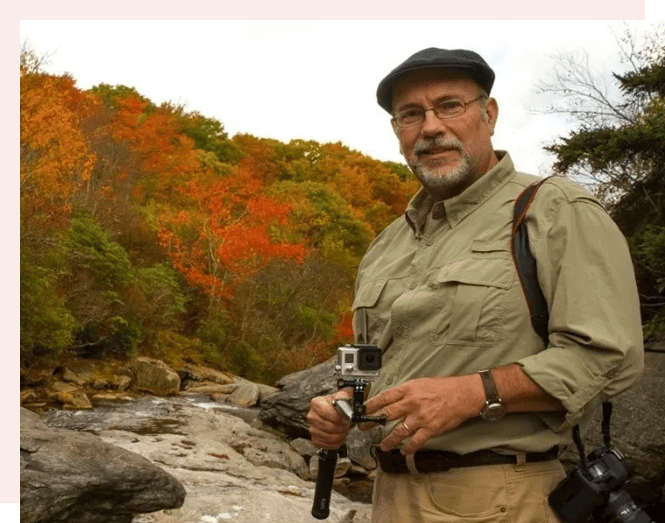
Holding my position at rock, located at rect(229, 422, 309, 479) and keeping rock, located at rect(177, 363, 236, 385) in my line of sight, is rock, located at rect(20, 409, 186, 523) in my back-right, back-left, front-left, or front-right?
back-left

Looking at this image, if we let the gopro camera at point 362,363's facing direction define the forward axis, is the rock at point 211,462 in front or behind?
behind

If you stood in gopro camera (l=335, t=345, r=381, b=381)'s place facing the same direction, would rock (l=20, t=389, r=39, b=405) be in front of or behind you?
behind

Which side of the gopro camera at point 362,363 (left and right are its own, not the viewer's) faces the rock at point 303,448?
back

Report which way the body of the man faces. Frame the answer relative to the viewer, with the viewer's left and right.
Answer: facing the viewer and to the left of the viewer

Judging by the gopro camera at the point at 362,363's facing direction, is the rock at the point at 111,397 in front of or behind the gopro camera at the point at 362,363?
behind

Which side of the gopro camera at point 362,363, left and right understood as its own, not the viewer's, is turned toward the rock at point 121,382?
back

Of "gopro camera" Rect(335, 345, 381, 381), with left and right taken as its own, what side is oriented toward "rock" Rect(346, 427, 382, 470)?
back

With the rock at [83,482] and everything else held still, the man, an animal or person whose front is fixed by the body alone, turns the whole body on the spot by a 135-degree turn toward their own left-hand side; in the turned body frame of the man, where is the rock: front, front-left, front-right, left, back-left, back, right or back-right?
back-left

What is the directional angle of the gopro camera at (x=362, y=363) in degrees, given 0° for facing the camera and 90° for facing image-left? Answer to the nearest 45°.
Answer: approximately 0°
